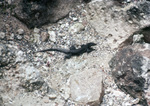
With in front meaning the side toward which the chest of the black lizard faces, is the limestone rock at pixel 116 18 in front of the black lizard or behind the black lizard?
in front

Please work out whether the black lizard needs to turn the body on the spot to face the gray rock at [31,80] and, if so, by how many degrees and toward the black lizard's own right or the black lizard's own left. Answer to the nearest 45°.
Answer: approximately 135° to the black lizard's own right

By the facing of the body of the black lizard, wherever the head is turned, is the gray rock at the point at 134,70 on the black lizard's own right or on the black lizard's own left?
on the black lizard's own right

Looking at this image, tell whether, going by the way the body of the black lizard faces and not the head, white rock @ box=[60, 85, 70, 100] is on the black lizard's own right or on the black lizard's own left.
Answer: on the black lizard's own right

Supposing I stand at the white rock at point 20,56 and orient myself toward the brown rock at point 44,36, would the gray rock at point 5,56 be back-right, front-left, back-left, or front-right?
back-left

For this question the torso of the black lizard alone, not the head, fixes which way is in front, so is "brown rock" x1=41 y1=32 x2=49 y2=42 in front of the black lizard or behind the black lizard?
behind

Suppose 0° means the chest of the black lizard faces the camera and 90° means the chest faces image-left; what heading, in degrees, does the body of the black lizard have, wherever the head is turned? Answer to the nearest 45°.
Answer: approximately 270°

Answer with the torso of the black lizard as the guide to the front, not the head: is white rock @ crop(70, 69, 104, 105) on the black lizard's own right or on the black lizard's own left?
on the black lizard's own right
